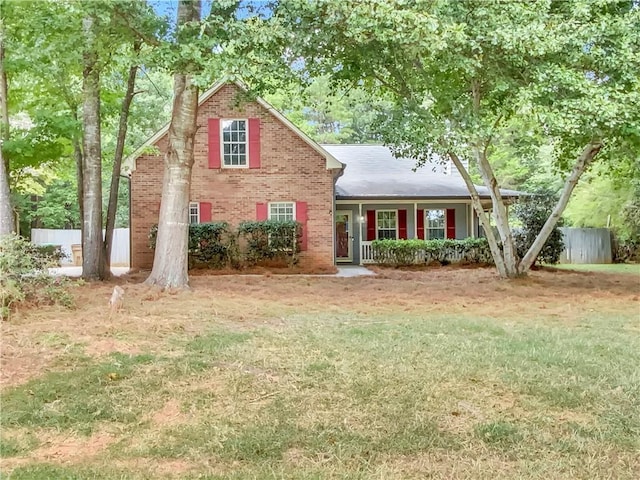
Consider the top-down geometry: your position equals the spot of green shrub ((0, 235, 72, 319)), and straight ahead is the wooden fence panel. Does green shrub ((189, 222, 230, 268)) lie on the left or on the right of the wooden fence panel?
left

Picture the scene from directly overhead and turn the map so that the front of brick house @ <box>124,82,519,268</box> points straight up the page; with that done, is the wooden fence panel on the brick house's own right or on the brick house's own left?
on the brick house's own left

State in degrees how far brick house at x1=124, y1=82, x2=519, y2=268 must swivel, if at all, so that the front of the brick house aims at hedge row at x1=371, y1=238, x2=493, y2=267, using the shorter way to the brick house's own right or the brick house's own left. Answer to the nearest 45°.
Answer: approximately 90° to the brick house's own left

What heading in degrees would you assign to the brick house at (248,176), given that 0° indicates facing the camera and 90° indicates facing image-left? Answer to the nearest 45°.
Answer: approximately 0°
